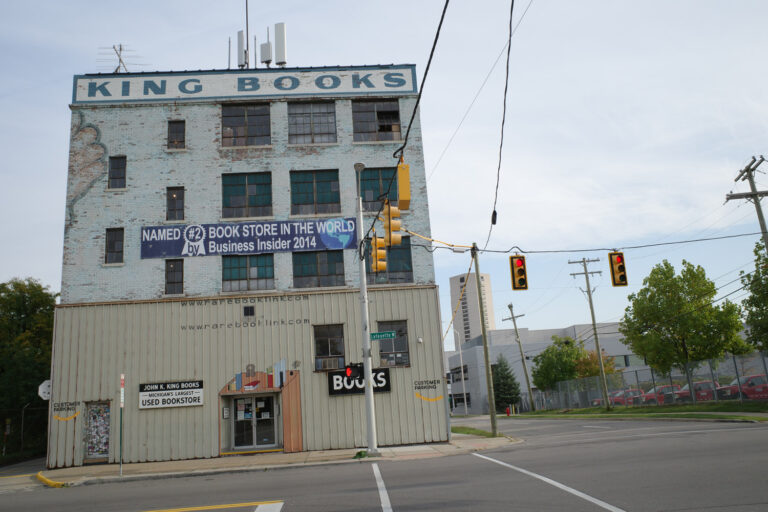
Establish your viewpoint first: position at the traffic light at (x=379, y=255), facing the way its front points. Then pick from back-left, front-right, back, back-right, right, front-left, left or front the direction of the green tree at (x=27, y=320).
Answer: back-left

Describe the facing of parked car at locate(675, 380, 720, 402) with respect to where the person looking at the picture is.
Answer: facing to the left of the viewer

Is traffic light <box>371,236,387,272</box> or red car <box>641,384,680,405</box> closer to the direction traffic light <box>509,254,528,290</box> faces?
the traffic light

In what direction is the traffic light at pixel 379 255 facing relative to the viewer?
to the viewer's right

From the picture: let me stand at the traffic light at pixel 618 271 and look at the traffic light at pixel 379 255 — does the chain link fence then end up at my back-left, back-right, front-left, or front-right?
back-right

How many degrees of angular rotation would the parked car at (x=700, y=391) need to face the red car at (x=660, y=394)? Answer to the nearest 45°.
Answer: approximately 45° to its right

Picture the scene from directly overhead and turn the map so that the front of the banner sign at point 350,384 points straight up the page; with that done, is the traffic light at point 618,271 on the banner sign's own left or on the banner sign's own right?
on the banner sign's own left

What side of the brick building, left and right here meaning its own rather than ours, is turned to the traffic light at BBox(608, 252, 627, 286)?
left

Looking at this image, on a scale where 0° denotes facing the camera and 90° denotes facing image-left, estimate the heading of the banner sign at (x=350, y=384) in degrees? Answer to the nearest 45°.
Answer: approximately 0°
